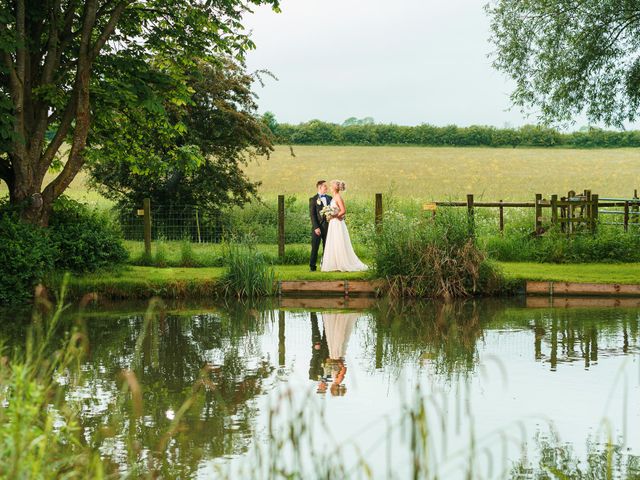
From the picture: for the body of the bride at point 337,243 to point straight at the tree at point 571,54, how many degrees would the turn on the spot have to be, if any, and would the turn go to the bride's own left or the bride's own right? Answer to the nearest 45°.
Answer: approximately 135° to the bride's own right

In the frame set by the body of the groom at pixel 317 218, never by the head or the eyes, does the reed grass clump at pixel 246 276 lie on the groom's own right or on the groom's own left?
on the groom's own right

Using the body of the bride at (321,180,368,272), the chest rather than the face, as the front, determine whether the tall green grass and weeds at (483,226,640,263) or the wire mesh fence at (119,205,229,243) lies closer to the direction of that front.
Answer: the wire mesh fence

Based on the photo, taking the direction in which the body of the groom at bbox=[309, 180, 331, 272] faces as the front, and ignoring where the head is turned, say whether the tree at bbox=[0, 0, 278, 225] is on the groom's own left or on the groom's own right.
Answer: on the groom's own right

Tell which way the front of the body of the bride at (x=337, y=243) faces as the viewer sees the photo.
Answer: to the viewer's left

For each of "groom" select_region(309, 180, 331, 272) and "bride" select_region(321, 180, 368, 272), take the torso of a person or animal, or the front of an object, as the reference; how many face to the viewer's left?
1

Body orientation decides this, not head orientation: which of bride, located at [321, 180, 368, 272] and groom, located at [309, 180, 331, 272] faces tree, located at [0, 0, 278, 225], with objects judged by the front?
the bride

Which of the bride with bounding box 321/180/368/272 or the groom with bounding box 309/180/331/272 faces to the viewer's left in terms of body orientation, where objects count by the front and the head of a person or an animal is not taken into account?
the bride

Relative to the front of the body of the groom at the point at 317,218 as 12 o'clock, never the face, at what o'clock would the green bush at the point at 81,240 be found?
The green bush is roughly at 4 o'clock from the groom.

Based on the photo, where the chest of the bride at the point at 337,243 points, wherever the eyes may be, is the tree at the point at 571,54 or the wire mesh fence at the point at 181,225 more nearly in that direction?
the wire mesh fence

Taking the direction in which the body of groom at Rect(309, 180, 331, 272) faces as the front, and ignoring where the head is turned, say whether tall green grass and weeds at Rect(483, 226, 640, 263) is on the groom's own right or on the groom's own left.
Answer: on the groom's own left

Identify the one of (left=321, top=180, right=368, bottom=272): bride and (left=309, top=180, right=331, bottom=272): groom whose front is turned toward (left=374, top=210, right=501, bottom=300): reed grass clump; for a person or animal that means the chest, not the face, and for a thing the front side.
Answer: the groom
